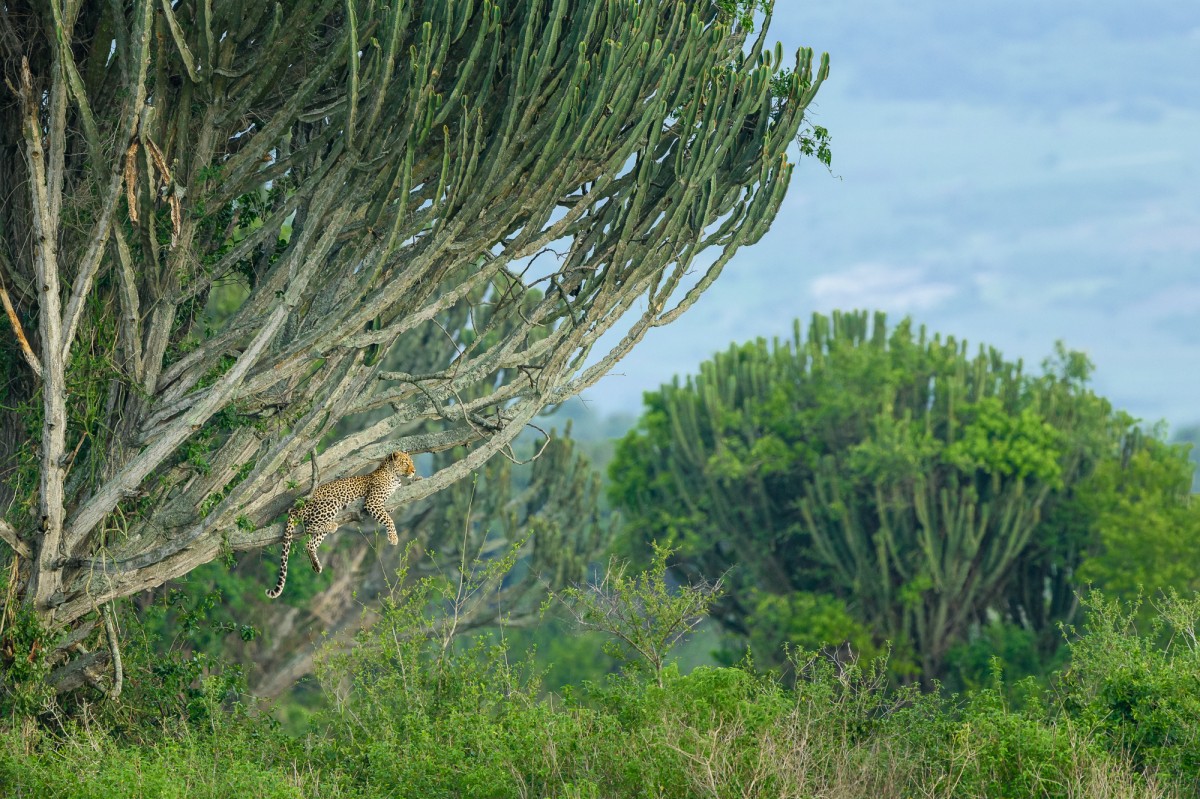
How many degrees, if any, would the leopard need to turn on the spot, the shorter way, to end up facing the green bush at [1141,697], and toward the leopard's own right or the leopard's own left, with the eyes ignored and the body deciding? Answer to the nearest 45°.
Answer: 0° — it already faces it

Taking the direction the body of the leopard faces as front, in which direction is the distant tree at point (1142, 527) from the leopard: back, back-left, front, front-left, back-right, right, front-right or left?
front-left

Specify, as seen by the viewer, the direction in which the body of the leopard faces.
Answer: to the viewer's right

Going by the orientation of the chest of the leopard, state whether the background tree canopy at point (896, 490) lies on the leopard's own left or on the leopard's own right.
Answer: on the leopard's own left

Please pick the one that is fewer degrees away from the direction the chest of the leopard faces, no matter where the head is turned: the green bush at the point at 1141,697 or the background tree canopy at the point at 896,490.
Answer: the green bush
